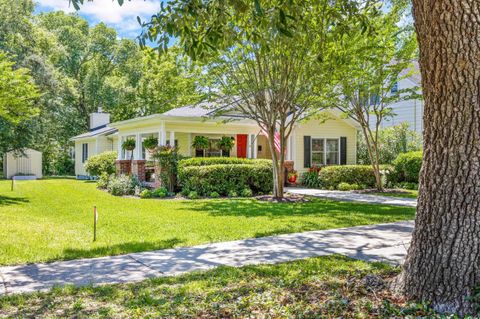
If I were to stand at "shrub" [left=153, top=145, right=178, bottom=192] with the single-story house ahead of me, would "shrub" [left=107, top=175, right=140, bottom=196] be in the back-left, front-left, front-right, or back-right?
back-left

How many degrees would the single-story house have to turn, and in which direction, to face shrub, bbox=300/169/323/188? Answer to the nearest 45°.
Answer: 0° — it already faces it

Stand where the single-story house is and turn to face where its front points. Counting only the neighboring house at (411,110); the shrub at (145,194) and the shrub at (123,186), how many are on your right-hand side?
2

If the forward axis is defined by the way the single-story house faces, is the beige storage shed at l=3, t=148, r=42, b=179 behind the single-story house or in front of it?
behind

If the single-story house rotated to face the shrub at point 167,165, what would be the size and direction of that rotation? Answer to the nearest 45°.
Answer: approximately 90° to its right

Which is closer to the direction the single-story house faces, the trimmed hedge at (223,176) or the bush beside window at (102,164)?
the trimmed hedge

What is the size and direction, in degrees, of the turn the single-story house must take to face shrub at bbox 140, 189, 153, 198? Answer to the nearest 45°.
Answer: approximately 90° to its right

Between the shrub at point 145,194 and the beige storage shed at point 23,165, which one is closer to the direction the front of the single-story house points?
the shrub

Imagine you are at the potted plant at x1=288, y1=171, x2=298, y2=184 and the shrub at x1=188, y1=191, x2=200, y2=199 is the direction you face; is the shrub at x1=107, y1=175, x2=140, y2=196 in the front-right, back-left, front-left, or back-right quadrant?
front-right

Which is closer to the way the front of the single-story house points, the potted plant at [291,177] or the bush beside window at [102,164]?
the potted plant

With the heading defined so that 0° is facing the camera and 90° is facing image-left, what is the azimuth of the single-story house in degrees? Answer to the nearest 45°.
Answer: approximately 315°

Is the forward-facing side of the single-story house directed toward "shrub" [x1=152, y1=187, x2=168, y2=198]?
no

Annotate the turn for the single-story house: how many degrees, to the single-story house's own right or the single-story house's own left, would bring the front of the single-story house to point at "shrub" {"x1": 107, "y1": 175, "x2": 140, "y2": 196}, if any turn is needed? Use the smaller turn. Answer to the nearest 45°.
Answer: approximately 90° to the single-story house's own right

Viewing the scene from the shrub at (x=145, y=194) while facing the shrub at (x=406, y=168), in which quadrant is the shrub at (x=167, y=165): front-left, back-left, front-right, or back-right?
front-left

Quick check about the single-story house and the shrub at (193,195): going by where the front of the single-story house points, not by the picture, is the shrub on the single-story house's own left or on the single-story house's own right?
on the single-story house's own right

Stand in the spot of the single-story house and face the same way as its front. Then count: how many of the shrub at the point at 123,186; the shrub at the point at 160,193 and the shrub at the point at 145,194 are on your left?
0
